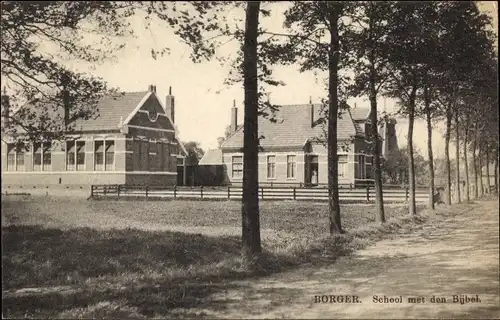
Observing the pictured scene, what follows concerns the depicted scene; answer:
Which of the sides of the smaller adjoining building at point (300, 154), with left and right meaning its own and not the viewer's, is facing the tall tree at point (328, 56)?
front

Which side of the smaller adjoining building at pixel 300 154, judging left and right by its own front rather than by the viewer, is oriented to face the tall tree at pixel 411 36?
front

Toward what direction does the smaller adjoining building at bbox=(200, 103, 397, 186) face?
toward the camera

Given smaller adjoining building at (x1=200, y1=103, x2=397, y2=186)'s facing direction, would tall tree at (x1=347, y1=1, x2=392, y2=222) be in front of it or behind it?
in front
